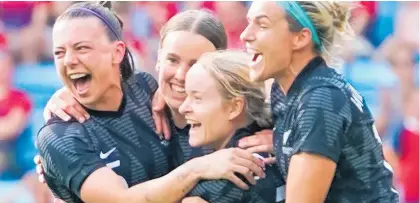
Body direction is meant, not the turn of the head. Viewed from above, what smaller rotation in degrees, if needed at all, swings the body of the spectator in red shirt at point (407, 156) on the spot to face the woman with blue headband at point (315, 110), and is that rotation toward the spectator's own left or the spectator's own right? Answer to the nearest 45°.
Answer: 0° — they already face them

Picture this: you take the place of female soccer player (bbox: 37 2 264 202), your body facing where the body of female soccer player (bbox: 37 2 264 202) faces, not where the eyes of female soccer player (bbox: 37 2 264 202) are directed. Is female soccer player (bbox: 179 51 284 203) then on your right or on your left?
on your left

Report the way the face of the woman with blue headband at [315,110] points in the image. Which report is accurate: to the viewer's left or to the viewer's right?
to the viewer's left

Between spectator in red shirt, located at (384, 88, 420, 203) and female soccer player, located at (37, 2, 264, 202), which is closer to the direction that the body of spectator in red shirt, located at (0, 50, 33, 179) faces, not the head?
the female soccer player
